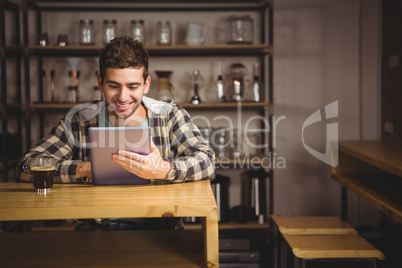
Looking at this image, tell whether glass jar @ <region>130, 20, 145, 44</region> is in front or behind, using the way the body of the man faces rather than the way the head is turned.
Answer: behind

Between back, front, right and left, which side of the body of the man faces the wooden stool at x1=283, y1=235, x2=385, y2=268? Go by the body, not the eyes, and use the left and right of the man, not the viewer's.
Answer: left

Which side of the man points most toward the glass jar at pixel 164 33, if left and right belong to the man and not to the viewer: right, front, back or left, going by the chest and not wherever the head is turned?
back

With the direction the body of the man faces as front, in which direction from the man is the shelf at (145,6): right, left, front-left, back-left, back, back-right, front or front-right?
back
